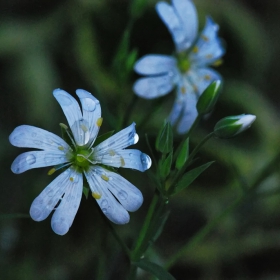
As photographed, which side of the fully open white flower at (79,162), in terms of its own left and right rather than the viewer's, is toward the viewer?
front

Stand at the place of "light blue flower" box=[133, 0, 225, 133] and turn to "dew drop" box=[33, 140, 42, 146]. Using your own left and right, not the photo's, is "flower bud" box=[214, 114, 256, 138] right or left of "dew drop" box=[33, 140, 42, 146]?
left

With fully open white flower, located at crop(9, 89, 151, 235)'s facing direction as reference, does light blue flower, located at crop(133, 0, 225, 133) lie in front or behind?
behind
